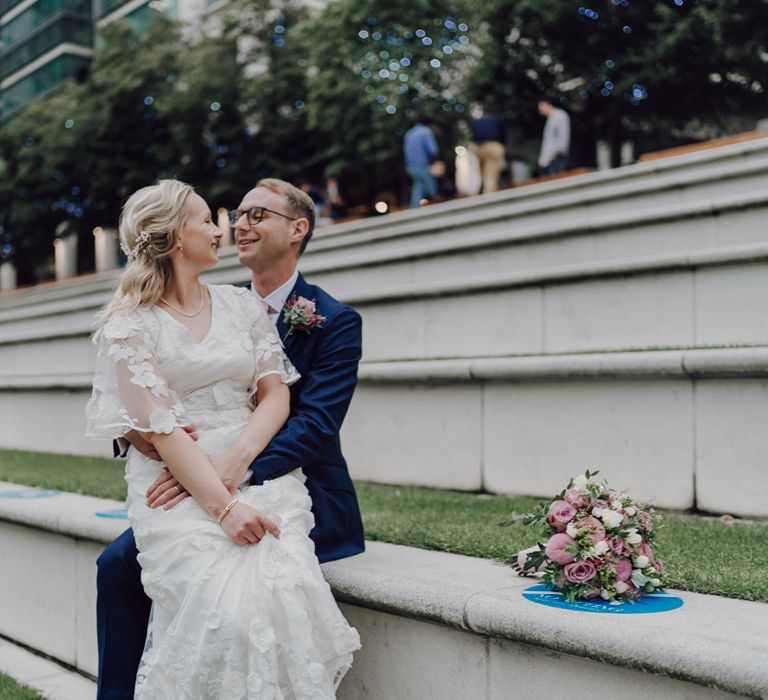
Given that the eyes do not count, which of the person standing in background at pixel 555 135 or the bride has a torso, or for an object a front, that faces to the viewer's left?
the person standing in background

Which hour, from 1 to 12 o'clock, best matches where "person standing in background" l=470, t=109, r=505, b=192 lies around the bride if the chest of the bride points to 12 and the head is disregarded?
The person standing in background is roughly at 8 o'clock from the bride.

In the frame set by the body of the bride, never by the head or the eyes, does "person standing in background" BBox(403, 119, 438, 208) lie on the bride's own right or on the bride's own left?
on the bride's own left

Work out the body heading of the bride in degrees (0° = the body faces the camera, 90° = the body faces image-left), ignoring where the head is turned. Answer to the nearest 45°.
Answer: approximately 315°

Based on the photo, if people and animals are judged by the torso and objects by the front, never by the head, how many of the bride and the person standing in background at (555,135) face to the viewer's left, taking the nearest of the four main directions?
1

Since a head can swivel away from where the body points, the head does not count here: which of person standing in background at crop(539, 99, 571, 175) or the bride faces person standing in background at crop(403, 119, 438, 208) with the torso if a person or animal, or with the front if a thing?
person standing in background at crop(539, 99, 571, 175)

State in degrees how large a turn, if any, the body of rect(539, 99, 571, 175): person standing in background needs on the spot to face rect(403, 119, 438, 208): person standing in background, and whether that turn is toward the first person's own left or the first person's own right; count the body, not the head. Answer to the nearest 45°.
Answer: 0° — they already face them

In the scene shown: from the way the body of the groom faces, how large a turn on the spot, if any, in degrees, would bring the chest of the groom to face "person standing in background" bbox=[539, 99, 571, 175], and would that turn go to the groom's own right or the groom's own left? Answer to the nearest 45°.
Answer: approximately 180°

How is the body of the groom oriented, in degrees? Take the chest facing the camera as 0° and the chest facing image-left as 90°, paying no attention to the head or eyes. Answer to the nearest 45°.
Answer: approximately 45°

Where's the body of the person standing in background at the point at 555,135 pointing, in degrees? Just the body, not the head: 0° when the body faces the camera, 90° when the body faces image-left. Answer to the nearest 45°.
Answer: approximately 90°
